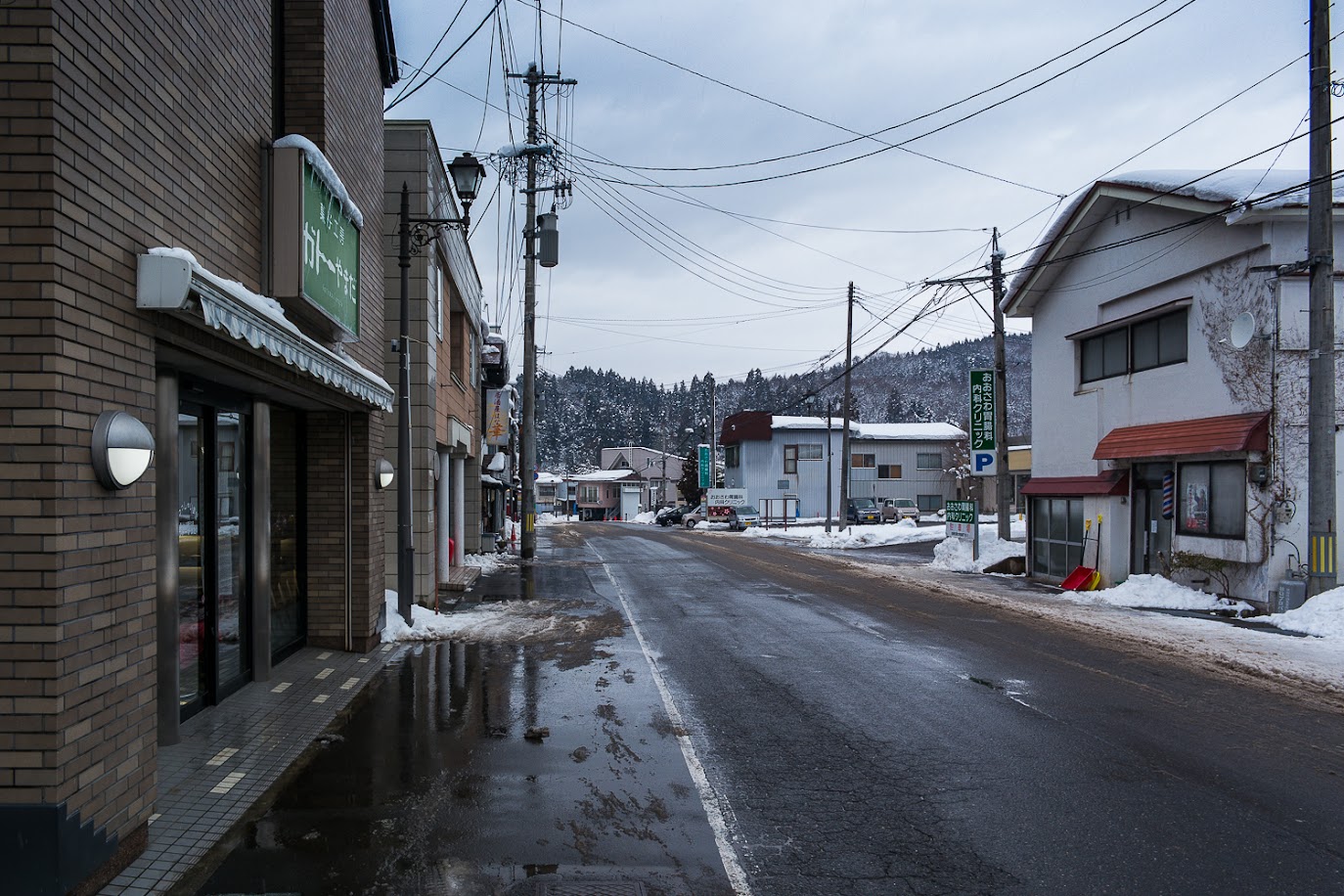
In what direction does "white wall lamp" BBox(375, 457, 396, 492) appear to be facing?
to the viewer's right

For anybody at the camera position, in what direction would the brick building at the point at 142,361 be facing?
facing to the right of the viewer

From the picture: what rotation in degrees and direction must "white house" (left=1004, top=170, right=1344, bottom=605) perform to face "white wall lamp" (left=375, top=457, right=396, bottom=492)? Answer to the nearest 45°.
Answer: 0° — it already faces it

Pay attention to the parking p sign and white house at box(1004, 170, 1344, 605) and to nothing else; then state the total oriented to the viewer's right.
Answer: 0

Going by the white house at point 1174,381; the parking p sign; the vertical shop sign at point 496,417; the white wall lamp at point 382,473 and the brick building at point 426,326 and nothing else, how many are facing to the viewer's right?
2

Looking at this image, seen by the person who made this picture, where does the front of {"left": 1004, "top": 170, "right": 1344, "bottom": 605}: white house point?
facing the viewer and to the left of the viewer

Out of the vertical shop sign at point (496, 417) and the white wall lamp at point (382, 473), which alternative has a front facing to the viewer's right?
the white wall lamp

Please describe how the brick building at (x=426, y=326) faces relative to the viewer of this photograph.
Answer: facing to the right of the viewer

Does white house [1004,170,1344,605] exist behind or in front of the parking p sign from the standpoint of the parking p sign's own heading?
in front

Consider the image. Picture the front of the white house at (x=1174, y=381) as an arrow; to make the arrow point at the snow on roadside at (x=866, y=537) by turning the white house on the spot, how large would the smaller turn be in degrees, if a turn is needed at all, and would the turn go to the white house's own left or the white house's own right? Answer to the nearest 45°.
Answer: approximately 90° to the white house's own right

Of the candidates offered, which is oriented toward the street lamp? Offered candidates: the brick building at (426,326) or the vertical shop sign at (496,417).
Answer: the vertical shop sign

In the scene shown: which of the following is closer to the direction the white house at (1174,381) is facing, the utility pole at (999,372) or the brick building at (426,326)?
the brick building

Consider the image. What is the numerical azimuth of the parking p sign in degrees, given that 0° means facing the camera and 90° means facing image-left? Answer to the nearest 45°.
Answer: approximately 0°

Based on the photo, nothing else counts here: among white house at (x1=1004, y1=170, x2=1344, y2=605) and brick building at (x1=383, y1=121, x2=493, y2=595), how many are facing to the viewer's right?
1

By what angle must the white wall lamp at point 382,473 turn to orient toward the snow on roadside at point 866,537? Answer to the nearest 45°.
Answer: approximately 45° to its left
